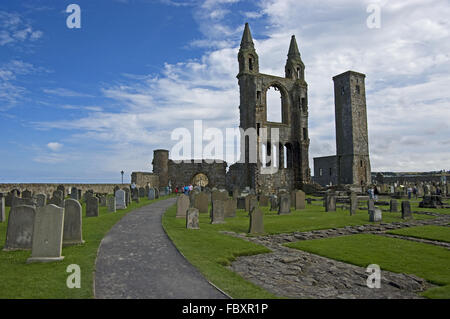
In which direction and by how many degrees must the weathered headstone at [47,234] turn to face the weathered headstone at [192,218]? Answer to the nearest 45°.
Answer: approximately 135° to its left

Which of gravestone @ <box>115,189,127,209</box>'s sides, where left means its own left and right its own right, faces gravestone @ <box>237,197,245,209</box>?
left

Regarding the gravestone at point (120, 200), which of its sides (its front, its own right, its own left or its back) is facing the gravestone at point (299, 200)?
left

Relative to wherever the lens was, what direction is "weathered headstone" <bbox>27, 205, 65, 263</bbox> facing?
facing the viewer

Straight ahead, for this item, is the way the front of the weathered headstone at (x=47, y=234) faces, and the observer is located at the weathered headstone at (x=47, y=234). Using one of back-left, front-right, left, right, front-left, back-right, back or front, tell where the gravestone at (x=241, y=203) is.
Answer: back-left

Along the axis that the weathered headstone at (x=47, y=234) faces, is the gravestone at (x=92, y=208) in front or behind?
behind

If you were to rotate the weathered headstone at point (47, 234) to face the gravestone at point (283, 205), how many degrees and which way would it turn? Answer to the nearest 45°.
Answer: approximately 135° to its left

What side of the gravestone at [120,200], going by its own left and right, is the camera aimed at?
front

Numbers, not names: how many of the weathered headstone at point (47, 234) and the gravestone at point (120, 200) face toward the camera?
2
